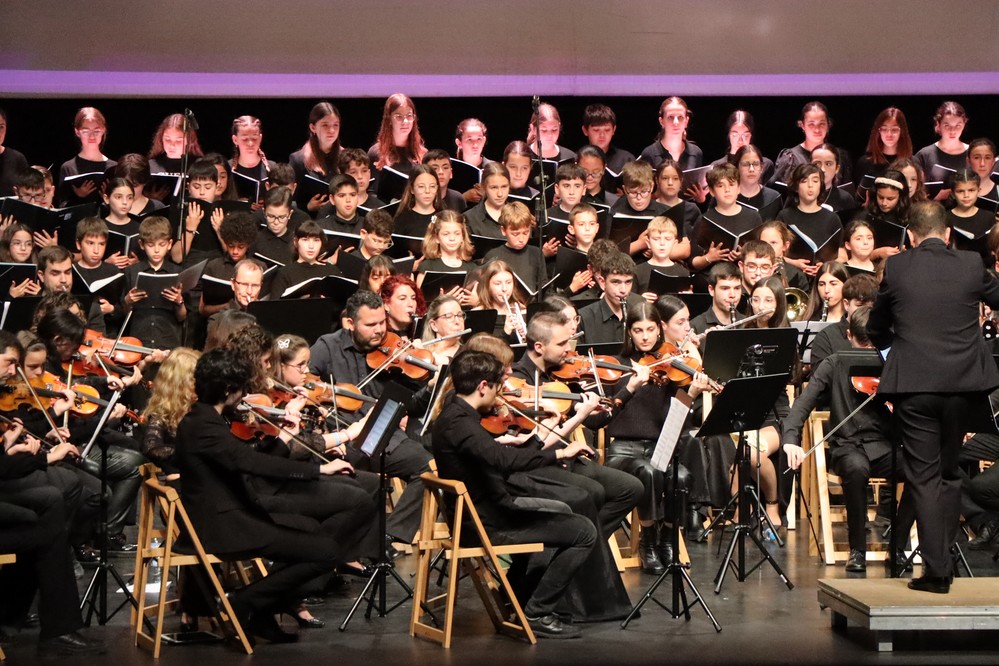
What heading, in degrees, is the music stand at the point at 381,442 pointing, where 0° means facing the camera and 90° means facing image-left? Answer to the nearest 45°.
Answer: approximately 45°

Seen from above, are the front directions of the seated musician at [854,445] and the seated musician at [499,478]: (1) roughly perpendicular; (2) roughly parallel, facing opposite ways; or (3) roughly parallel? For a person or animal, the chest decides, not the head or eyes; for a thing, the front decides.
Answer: roughly perpendicular

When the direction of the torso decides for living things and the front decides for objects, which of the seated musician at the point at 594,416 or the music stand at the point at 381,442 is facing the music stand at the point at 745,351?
the seated musician

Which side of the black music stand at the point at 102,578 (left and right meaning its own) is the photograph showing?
left

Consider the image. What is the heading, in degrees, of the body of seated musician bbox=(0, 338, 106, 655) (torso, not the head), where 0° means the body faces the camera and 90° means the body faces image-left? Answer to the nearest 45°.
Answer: approximately 270°

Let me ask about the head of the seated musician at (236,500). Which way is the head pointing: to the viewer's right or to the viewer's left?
to the viewer's right
